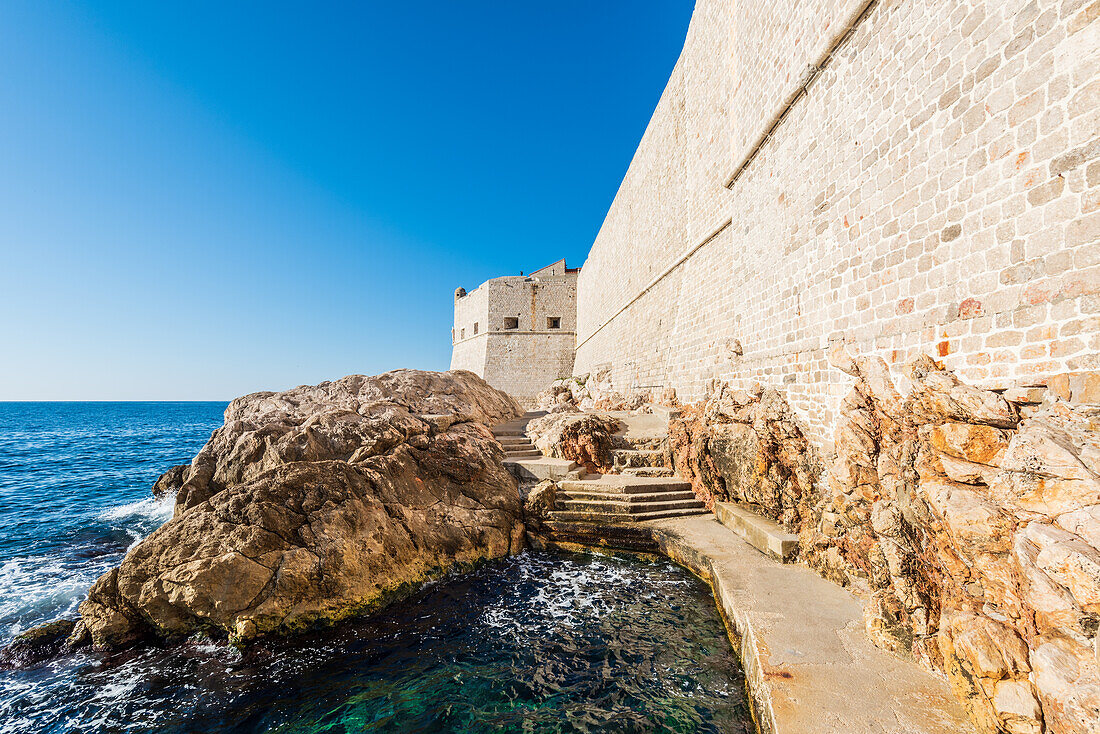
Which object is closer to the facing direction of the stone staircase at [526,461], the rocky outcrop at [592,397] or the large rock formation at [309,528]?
the large rock formation

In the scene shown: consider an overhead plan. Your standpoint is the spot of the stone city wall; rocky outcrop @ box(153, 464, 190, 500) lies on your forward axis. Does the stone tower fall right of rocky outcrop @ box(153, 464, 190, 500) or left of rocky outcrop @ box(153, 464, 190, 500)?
right

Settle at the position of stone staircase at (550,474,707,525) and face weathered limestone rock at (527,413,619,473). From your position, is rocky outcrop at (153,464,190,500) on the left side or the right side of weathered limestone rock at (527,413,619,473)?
left

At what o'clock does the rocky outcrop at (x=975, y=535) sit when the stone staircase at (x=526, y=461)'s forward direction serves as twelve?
The rocky outcrop is roughly at 11 o'clock from the stone staircase.

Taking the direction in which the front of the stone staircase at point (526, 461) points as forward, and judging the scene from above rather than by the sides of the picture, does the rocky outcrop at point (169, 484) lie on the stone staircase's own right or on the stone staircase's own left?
on the stone staircase's own right

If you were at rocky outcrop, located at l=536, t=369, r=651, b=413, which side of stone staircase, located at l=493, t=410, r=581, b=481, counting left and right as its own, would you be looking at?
back

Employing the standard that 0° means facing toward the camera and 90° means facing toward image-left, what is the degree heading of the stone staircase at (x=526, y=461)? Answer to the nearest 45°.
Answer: approximately 0°

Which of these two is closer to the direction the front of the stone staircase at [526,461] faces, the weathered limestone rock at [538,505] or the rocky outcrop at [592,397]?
the weathered limestone rock

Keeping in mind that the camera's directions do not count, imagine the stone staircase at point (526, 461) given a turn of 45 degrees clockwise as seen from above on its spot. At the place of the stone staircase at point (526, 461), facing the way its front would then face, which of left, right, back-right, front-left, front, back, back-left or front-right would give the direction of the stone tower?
back-right
